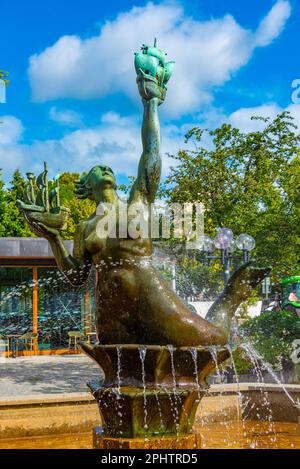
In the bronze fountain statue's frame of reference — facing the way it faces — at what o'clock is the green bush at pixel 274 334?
The green bush is roughly at 8 o'clock from the bronze fountain statue.

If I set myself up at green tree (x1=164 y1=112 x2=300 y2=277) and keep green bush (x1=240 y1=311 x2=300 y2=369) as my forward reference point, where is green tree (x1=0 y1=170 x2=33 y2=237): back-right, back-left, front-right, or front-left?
back-right
